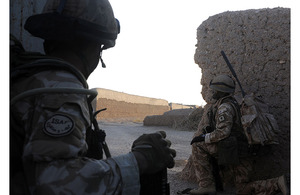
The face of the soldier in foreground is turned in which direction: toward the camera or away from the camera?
away from the camera

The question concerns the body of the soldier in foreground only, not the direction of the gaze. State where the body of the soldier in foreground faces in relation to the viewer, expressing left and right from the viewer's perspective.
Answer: facing away from the viewer and to the right of the viewer
